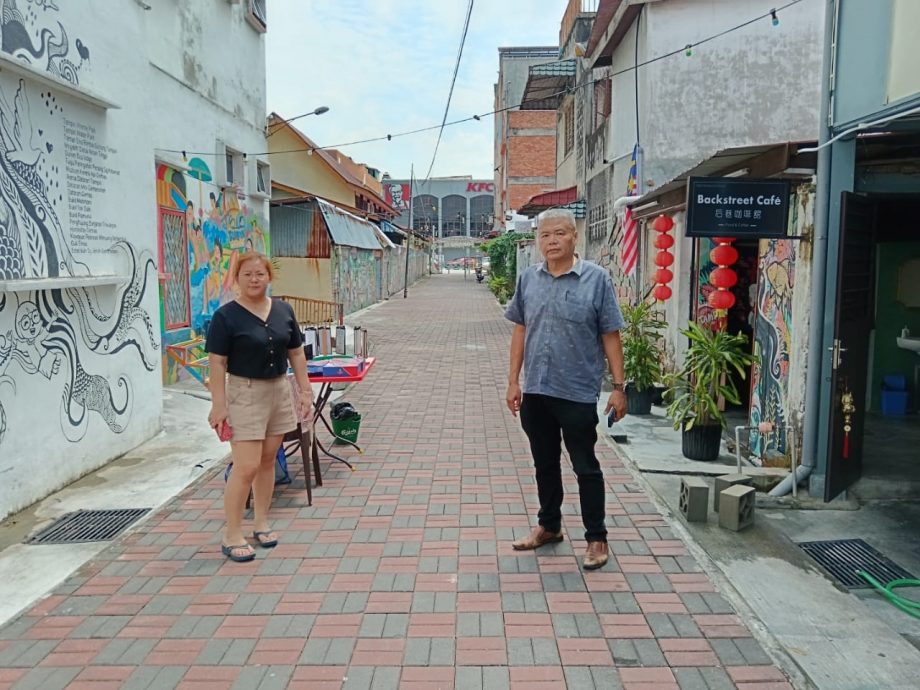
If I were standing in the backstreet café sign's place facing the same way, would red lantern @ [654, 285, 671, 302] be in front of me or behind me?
behind

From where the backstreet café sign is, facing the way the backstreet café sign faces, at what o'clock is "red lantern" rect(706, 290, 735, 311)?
The red lantern is roughly at 6 o'clock from the backstreet café sign.

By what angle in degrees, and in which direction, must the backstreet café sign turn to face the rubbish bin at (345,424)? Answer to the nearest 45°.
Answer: approximately 90° to its right

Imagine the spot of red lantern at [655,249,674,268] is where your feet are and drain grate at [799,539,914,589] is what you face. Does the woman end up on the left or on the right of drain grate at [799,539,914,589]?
right

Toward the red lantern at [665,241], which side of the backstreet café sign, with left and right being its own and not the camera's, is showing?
back

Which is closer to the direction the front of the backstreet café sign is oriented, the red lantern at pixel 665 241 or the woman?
the woman

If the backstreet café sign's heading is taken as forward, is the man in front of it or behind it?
in front

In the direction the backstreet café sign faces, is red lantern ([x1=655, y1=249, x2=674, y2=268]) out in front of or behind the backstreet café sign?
behind

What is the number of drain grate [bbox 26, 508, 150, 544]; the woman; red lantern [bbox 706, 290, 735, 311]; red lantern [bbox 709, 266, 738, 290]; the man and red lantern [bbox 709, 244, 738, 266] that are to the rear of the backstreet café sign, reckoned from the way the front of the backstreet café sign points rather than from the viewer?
3

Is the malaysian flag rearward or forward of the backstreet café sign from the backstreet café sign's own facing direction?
rearward

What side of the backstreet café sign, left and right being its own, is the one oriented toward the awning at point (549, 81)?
back

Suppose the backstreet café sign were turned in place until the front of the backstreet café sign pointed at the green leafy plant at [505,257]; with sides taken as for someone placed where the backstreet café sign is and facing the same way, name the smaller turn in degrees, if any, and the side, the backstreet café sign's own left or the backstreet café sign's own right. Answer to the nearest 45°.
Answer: approximately 180°

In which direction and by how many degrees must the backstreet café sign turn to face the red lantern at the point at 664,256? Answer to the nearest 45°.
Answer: approximately 180°

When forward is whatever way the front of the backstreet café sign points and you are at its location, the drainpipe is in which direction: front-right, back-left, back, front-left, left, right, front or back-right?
left

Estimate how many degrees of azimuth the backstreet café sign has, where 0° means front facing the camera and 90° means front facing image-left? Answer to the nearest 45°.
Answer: approximately 0°

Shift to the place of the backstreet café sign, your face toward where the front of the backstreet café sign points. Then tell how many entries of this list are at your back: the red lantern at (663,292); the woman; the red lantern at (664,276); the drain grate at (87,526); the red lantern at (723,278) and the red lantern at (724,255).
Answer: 4
